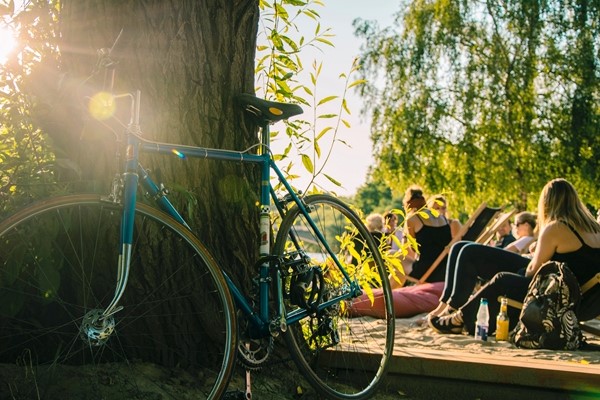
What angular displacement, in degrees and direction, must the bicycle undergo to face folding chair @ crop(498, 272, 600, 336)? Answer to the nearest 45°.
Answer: approximately 180°

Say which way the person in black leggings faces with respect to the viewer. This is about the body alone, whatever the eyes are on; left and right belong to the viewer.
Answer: facing to the left of the viewer

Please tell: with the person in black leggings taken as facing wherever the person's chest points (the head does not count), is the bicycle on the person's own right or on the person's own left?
on the person's own left

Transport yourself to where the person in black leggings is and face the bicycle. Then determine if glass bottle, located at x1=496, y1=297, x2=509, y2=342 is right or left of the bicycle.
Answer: left

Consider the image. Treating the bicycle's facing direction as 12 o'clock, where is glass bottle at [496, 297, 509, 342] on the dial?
The glass bottle is roughly at 6 o'clock from the bicycle.

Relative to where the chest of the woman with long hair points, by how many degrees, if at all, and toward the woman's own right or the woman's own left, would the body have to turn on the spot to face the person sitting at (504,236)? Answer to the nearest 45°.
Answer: approximately 45° to the woman's own right

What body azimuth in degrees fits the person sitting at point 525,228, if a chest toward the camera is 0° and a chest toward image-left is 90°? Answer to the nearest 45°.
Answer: approximately 90°

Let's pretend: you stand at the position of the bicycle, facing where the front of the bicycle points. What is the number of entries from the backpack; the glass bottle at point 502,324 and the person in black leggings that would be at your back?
3

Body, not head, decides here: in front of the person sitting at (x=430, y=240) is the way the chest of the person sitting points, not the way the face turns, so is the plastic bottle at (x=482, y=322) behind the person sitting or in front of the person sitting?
behind
